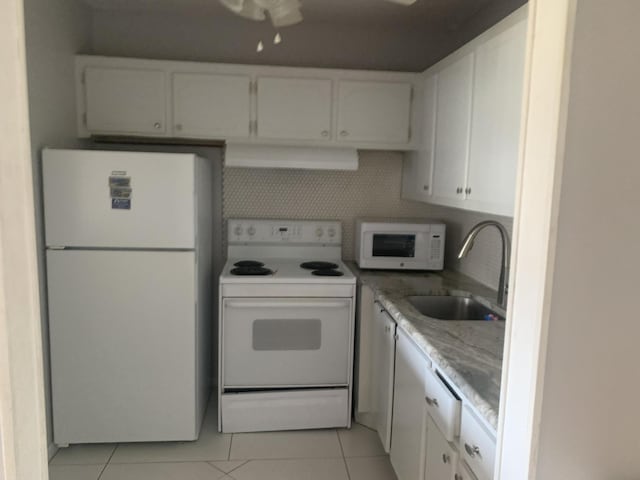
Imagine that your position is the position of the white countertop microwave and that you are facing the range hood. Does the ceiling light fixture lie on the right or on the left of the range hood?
left

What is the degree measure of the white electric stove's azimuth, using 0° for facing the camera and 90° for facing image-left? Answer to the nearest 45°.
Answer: approximately 0°

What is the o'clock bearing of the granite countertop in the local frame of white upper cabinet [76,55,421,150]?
The granite countertop is roughly at 11 o'clock from the white upper cabinet.

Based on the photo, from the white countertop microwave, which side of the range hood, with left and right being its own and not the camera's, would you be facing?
left

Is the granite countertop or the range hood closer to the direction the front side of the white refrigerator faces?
the granite countertop
